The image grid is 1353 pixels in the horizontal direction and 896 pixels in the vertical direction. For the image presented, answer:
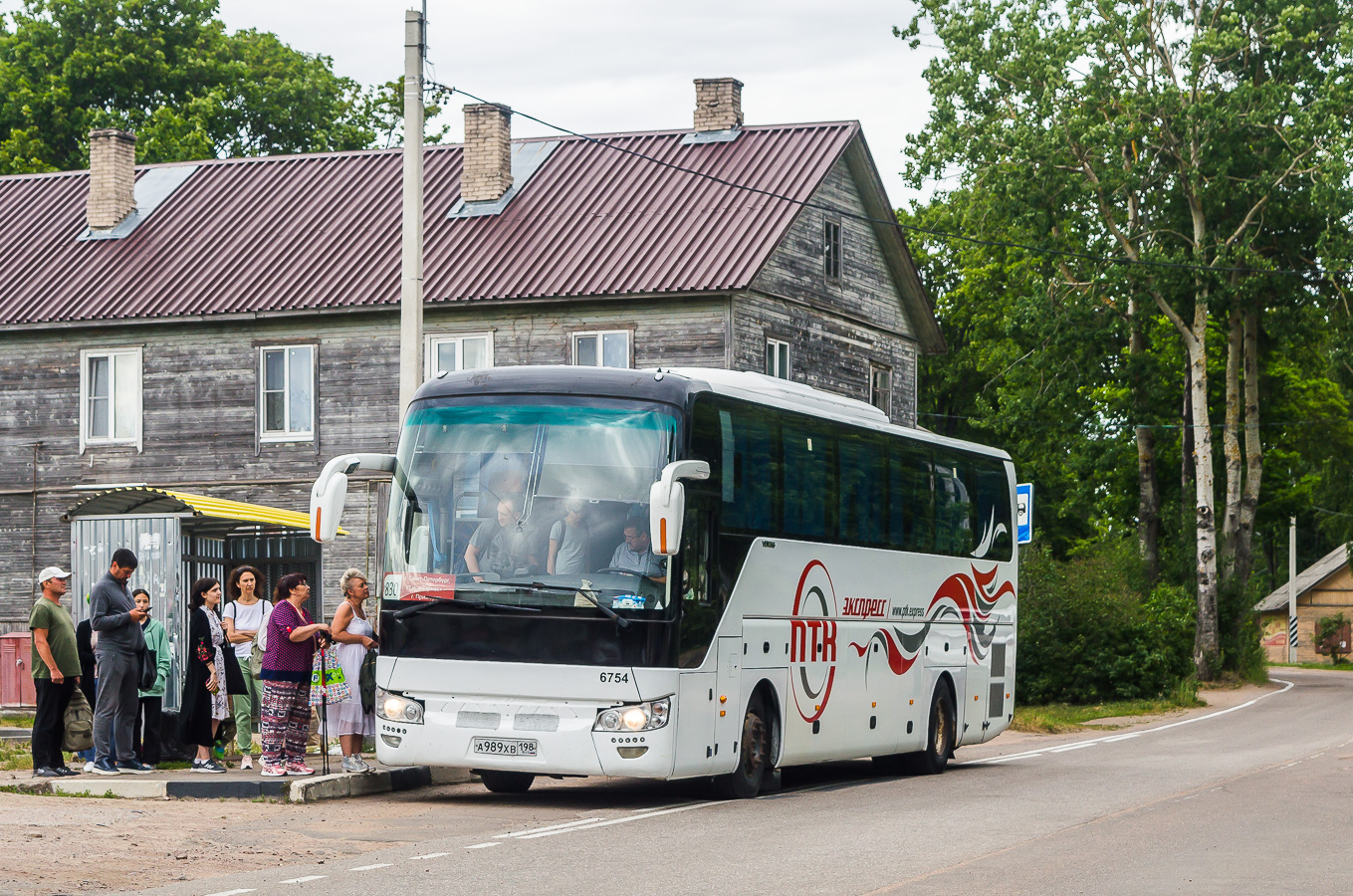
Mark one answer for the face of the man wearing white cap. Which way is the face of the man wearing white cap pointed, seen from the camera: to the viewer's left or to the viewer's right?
to the viewer's right

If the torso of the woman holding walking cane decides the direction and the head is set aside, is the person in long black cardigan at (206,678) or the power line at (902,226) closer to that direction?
the power line

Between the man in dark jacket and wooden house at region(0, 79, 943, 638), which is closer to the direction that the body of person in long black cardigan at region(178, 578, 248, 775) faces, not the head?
the wooden house

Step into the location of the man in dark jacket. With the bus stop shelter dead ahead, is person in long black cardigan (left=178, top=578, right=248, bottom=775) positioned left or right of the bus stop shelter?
right

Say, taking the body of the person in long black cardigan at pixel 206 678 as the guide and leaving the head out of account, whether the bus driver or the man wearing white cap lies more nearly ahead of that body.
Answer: the bus driver

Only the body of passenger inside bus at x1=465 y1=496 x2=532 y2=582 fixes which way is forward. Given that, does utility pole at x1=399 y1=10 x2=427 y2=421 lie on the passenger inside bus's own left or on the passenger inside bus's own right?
on the passenger inside bus's own right

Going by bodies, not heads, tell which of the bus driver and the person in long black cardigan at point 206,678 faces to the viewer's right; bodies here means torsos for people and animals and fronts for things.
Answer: the person in long black cardigan

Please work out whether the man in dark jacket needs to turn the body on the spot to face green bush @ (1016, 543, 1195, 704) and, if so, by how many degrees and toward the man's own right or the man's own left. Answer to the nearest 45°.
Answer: approximately 45° to the man's own left

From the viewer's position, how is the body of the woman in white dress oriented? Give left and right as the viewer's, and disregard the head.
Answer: facing to the right of the viewer

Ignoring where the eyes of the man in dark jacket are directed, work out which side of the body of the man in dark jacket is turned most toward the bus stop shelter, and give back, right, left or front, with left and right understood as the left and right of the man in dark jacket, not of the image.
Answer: left

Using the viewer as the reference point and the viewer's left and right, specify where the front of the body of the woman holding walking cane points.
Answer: facing to the right of the viewer

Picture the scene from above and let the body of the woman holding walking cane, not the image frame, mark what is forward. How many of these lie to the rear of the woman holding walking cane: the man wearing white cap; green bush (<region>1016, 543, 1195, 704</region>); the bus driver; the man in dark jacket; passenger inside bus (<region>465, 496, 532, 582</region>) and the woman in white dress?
2

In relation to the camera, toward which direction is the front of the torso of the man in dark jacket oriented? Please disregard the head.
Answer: to the viewer's right

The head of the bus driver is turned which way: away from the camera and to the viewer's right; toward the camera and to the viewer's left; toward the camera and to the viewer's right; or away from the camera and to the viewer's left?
toward the camera and to the viewer's left
